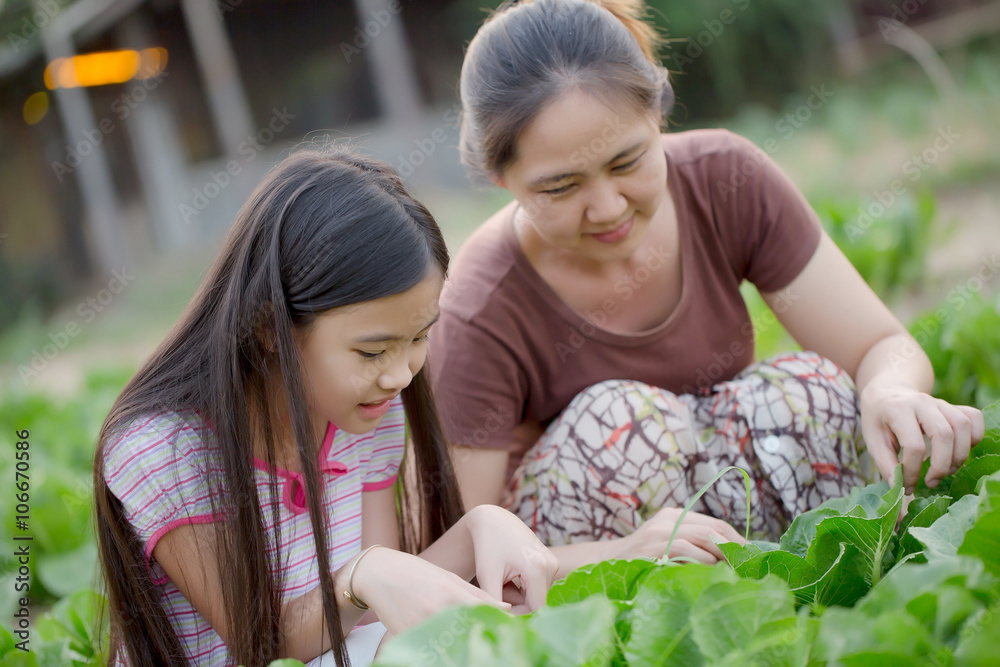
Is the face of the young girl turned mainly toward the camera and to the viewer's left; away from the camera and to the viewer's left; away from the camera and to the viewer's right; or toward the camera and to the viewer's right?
toward the camera and to the viewer's right

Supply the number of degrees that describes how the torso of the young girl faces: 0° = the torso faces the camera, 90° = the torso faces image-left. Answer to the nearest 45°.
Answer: approximately 315°
